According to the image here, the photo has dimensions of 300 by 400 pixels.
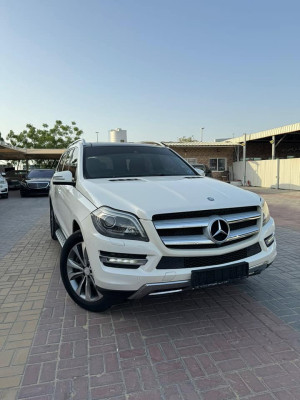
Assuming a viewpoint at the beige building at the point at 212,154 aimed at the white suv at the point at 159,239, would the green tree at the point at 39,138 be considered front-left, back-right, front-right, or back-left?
back-right

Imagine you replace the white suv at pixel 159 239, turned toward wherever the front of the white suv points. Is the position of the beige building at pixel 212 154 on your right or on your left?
on your left

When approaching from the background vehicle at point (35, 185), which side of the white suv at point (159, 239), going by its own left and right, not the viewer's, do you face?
back

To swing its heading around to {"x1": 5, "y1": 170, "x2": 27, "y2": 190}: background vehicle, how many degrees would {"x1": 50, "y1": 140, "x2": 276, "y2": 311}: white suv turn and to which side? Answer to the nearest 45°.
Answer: approximately 180°

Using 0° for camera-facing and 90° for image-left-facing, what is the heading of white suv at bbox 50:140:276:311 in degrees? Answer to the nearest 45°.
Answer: approximately 315°

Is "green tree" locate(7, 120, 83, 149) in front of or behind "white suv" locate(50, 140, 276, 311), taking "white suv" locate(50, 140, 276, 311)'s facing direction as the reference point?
behind
